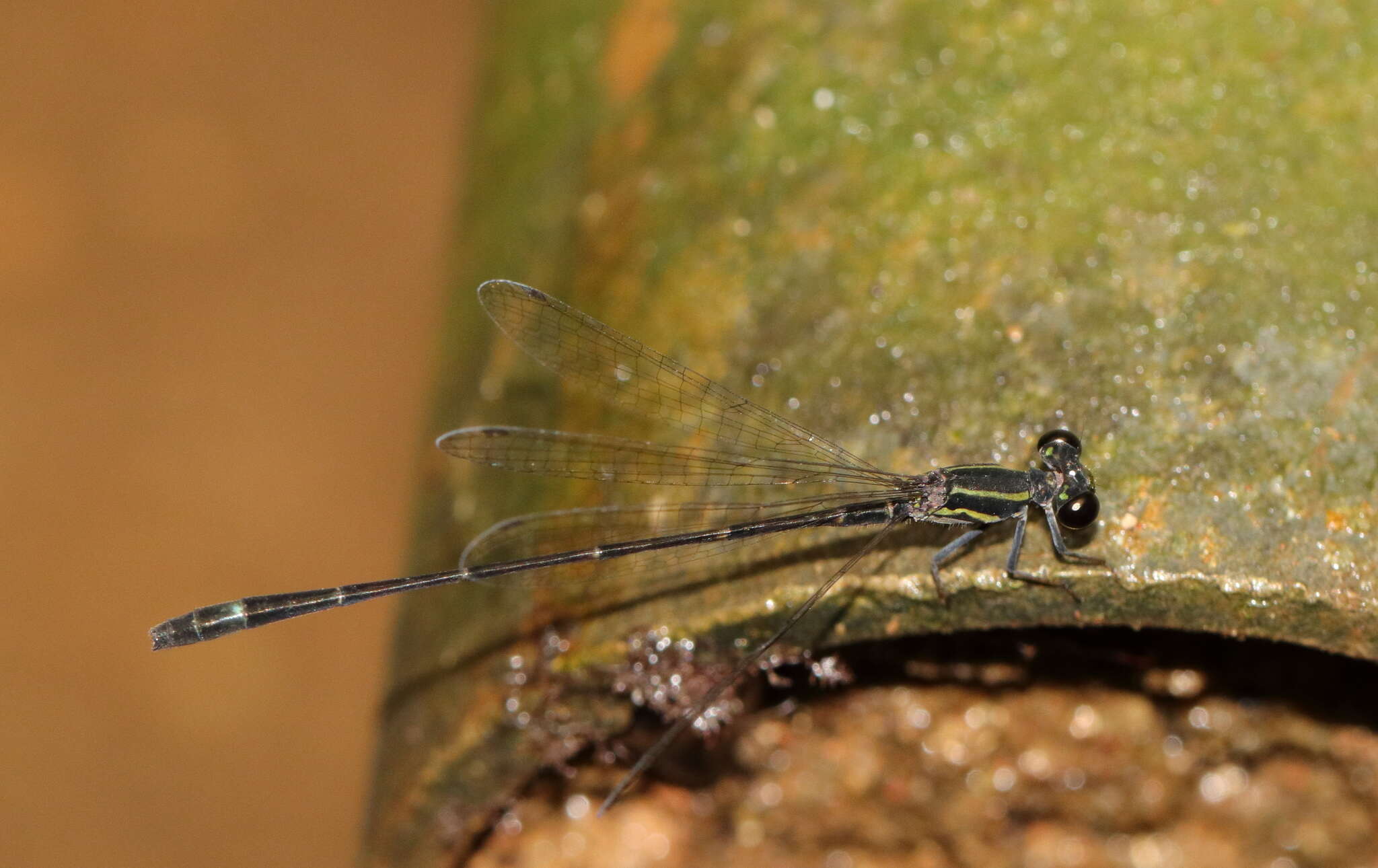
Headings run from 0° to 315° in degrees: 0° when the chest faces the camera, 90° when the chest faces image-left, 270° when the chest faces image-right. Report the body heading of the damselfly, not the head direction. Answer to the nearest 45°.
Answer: approximately 270°
